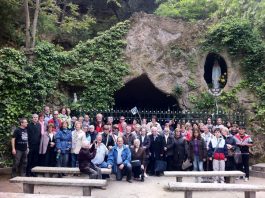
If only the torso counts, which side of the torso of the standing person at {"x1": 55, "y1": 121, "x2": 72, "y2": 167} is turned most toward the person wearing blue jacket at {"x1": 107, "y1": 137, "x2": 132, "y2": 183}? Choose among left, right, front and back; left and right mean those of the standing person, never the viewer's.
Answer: left

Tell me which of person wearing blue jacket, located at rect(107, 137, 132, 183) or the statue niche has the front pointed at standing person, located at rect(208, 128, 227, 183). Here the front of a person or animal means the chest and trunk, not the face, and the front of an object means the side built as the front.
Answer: the statue niche

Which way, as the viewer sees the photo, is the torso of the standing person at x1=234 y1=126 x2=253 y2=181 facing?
toward the camera

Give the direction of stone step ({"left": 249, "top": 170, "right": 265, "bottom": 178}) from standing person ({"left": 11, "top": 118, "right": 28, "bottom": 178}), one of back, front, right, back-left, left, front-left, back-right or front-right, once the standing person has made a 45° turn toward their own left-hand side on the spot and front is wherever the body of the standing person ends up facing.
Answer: front

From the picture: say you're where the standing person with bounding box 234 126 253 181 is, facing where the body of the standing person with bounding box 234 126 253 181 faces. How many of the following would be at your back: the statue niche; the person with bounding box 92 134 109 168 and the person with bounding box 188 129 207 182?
1

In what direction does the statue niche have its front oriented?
toward the camera

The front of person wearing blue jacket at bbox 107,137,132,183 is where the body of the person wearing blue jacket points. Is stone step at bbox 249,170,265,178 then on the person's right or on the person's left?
on the person's left

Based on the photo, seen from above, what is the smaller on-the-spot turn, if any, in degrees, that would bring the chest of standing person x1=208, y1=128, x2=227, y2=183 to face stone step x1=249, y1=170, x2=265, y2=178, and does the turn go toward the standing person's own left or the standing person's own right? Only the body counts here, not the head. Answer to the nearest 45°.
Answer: approximately 135° to the standing person's own left

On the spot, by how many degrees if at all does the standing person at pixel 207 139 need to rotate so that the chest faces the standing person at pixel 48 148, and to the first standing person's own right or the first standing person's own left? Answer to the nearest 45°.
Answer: approximately 90° to the first standing person's own right

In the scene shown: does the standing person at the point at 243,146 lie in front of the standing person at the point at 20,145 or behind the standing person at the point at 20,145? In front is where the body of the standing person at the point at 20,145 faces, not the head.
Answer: in front

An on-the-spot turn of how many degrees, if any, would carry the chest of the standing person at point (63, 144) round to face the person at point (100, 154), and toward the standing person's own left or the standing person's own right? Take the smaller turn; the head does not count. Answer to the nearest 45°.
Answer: approximately 45° to the standing person's own left
